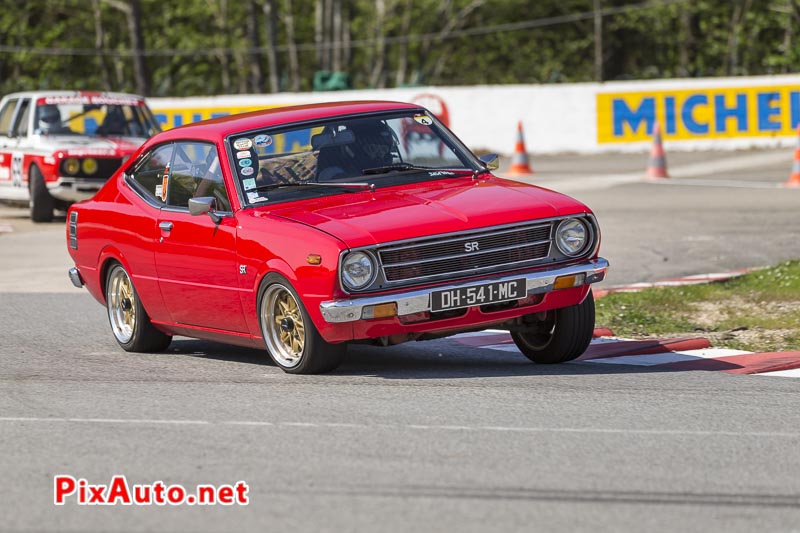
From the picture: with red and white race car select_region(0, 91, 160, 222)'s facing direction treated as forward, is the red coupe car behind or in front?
in front

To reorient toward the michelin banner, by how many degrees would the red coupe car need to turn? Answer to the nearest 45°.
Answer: approximately 135° to its left

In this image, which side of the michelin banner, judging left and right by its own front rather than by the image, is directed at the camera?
front

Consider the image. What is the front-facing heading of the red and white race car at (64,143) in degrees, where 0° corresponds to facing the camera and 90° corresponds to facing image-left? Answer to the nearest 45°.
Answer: approximately 315°

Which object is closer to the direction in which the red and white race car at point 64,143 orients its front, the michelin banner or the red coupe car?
the red coupe car

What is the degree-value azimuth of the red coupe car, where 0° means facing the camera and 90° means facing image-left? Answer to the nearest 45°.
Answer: approximately 315°

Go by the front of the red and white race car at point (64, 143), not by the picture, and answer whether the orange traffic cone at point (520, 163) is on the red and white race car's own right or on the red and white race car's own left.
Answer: on the red and white race car's own left

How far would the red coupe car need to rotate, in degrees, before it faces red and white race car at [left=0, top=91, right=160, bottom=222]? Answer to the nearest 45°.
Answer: approximately 135° to its left

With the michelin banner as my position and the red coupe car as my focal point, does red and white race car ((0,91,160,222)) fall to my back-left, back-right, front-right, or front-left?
front-right

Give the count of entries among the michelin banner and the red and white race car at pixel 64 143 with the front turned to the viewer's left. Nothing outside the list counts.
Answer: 0

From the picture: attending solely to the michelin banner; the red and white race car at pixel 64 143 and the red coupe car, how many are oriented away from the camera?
0

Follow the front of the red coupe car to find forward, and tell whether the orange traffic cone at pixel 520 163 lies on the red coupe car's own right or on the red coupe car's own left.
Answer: on the red coupe car's own left

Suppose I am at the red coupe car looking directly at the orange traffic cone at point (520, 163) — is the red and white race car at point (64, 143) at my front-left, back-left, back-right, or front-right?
front-left

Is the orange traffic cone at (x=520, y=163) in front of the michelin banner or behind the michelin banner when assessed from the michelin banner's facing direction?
in front
